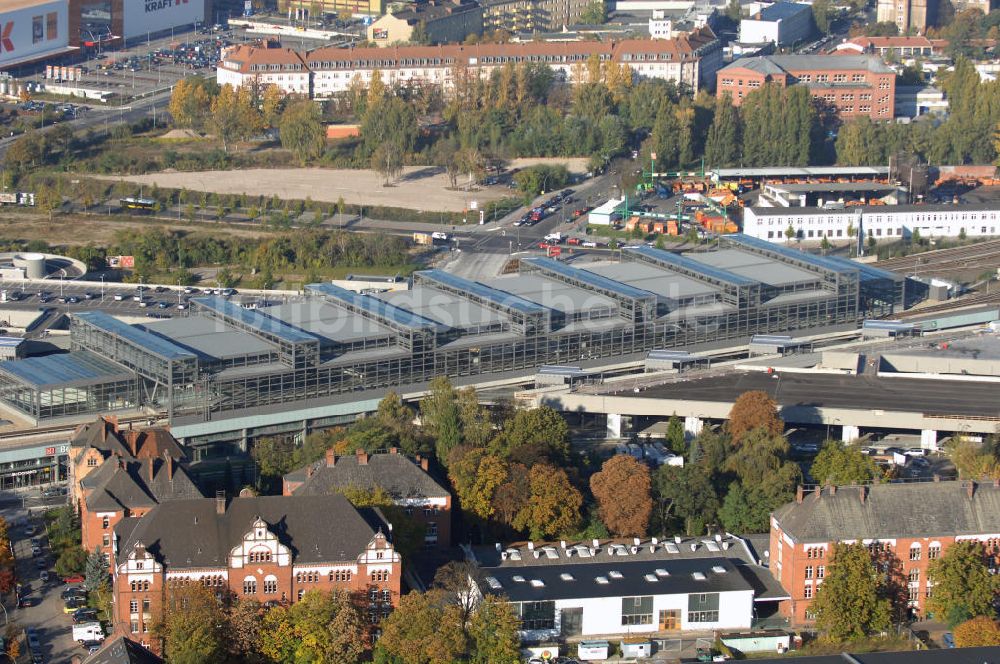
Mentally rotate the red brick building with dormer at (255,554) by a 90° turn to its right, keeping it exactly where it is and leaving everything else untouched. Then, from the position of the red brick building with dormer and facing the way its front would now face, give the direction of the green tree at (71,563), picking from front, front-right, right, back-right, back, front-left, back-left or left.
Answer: front-right

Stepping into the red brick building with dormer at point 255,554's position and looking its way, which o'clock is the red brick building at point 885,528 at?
The red brick building is roughly at 9 o'clock from the red brick building with dormer.

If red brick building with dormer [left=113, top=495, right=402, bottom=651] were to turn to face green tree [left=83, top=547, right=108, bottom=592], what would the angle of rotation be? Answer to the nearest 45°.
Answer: approximately 135° to its right

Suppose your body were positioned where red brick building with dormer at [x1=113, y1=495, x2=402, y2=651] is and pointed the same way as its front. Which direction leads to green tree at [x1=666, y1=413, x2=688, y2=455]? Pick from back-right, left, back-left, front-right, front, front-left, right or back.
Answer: back-left

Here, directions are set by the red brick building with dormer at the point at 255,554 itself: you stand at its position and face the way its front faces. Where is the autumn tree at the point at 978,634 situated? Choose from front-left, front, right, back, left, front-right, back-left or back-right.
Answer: left

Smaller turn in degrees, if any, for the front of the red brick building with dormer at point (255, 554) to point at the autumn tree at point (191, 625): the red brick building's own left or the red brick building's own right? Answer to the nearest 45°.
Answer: approximately 45° to the red brick building's own right

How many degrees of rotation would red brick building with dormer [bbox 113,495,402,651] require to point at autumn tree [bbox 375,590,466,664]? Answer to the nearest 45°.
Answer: approximately 45° to its left

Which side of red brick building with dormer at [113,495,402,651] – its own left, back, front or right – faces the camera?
front

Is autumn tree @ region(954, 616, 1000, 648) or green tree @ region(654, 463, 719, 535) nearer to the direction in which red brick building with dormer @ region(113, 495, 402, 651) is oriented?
the autumn tree

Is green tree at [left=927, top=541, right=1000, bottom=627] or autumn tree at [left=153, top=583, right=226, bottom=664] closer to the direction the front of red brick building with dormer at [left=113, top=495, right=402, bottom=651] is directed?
the autumn tree

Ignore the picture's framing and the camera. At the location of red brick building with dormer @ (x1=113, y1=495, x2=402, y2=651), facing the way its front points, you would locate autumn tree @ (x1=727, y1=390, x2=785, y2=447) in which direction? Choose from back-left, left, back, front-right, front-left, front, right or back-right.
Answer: back-left

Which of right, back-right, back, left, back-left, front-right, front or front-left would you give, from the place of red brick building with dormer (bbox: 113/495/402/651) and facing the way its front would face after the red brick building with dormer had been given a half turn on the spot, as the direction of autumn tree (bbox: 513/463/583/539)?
front-right

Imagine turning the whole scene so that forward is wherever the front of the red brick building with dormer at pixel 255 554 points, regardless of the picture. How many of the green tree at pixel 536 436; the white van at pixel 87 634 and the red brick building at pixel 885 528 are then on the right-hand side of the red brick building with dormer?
1

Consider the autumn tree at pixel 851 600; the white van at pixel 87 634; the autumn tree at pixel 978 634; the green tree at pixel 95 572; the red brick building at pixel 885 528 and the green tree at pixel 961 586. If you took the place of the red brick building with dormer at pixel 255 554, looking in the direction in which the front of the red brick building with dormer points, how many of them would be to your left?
4

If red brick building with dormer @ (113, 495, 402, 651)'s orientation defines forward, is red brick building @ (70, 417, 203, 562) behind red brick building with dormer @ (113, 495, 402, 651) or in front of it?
behind

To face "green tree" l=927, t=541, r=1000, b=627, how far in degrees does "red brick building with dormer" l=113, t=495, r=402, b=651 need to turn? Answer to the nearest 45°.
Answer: approximately 90° to its left

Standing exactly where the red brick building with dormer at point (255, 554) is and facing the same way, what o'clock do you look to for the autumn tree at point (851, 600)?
The autumn tree is roughly at 9 o'clock from the red brick building with dormer.

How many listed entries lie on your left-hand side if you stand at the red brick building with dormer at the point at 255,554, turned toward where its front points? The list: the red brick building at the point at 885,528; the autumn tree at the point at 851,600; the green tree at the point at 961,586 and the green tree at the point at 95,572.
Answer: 3
